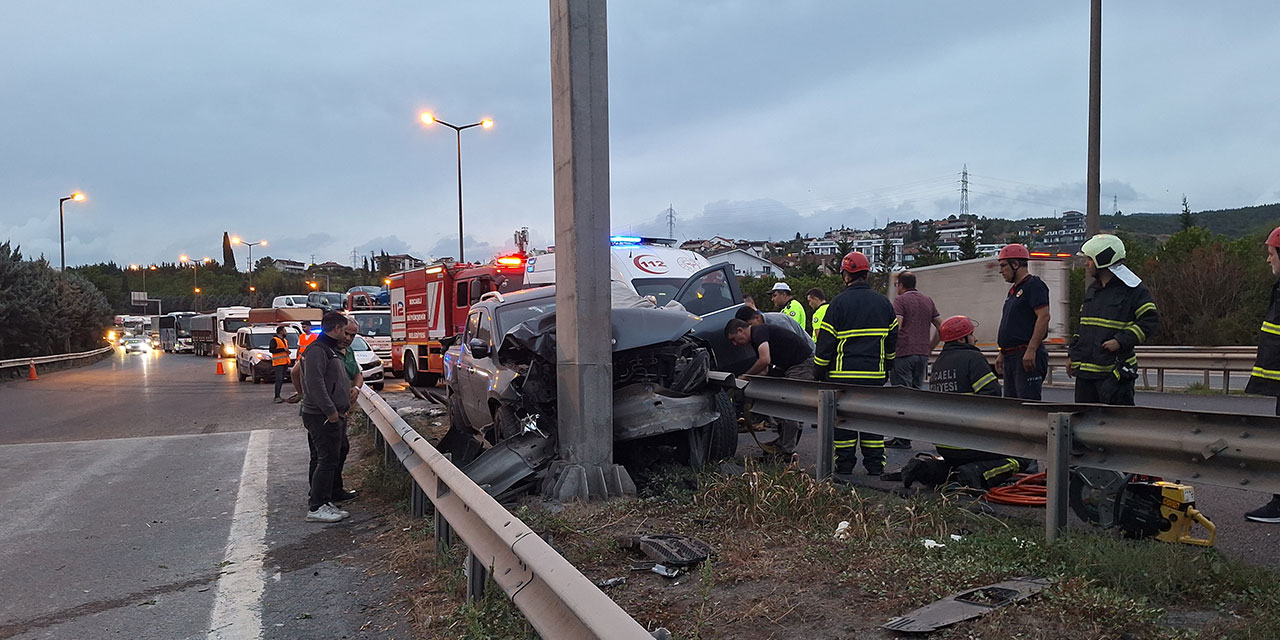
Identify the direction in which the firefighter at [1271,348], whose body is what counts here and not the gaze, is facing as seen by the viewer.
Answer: to the viewer's left

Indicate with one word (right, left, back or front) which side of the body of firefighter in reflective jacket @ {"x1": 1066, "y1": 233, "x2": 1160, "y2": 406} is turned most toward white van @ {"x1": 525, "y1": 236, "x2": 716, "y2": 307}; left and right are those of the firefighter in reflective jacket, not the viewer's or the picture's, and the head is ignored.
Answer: right

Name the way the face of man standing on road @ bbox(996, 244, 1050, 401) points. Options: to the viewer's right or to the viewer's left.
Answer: to the viewer's left

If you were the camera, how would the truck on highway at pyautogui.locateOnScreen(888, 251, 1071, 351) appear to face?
facing away from the viewer and to the left of the viewer

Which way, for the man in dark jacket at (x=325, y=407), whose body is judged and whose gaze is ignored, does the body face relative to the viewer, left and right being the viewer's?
facing to the right of the viewer

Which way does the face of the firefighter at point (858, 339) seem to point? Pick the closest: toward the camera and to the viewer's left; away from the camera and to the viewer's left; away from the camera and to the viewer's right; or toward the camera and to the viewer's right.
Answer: away from the camera and to the viewer's left

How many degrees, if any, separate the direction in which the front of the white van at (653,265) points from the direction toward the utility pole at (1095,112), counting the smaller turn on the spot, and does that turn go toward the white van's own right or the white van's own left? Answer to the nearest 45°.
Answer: approximately 45° to the white van's own left
